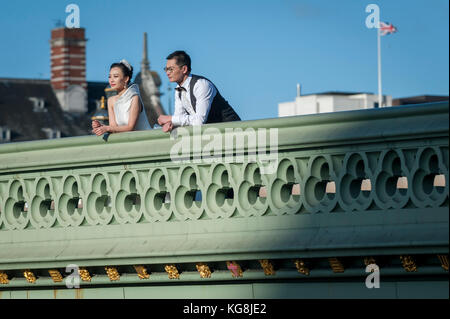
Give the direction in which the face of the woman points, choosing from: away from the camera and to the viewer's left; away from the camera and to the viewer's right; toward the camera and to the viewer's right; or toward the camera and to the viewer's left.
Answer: toward the camera and to the viewer's left

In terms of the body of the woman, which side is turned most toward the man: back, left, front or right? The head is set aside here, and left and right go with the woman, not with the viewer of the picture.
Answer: left

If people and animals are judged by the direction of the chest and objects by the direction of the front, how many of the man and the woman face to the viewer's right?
0

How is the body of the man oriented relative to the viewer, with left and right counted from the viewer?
facing the viewer and to the left of the viewer

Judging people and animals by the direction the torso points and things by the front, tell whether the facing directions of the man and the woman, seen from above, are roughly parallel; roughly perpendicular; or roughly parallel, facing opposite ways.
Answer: roughly parallel

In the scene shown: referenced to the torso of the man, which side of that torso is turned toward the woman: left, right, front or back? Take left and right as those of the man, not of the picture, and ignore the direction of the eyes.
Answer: right

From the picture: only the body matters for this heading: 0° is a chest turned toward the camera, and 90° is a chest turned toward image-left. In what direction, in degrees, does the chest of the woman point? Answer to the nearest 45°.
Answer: approximately 45°
